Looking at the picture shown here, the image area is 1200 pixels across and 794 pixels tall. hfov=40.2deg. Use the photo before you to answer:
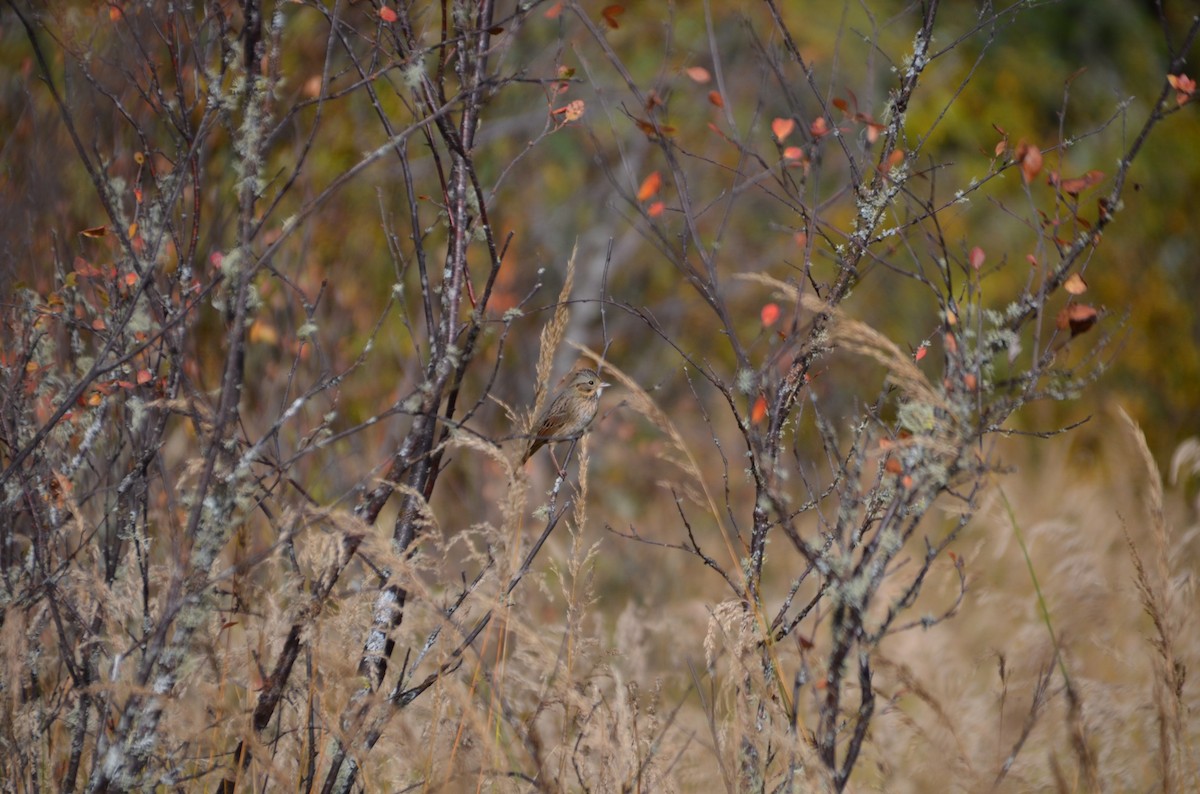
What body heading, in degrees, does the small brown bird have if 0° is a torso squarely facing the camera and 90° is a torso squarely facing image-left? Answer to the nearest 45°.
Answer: approximately 270°
